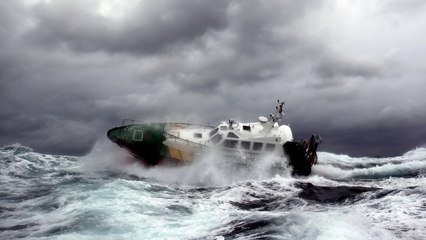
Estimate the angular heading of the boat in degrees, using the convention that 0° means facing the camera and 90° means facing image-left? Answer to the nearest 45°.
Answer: approximately 90°
